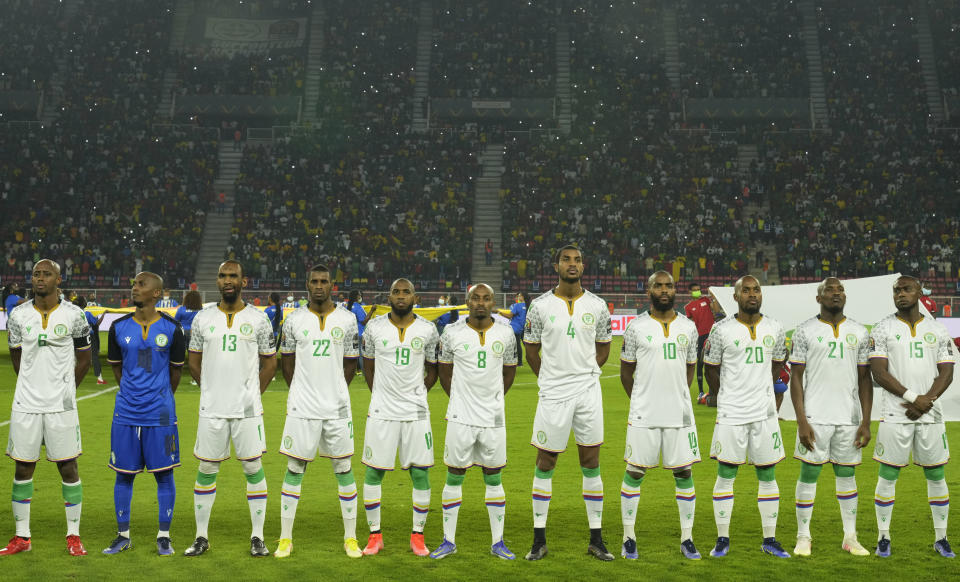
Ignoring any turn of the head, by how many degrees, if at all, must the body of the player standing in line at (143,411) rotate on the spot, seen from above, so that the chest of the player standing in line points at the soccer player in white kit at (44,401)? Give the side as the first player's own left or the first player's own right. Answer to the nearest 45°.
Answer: approximately 135° to the first player's own right

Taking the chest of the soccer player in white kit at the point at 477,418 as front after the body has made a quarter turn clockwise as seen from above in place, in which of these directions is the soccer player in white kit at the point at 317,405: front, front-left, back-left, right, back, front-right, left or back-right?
front

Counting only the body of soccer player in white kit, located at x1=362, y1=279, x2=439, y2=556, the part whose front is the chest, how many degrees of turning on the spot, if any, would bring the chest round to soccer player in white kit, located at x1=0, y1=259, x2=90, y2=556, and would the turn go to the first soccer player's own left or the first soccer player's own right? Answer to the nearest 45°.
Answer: approximately 90° to the first soccer player's own right

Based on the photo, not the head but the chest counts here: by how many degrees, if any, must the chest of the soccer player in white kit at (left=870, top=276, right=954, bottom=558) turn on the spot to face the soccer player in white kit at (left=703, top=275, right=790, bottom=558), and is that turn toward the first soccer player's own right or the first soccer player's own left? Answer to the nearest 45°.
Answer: approximately 45° to the first soccer player's own right

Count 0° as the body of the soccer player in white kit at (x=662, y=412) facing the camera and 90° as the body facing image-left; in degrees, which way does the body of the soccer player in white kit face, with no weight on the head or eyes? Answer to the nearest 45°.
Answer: approximately 0°

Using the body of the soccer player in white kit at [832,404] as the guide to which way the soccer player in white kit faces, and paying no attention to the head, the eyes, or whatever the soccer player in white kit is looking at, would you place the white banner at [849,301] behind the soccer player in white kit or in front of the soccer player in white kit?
behind

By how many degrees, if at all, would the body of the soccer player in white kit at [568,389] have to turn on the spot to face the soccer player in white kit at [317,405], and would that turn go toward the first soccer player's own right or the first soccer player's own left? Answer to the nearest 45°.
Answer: approximately 90° to the first soccer player's own right

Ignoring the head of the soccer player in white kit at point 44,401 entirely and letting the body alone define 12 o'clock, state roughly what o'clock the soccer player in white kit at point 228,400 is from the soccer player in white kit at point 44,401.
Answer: the soccer player in white kit at point 228,400 is roughly at 10 o'clock from the soccer player in white kit at point 44,401.

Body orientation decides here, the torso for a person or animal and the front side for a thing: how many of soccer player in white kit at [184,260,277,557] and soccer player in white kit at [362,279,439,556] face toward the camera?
2

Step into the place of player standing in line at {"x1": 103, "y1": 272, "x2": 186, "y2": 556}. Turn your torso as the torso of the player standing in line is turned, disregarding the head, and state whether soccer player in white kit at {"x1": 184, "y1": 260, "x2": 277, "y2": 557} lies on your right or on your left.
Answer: on your left
